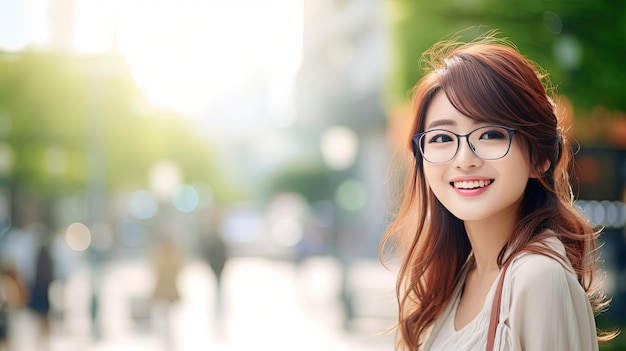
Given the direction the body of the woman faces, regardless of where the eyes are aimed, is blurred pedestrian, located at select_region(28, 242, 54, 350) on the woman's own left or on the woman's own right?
on the woman's own right

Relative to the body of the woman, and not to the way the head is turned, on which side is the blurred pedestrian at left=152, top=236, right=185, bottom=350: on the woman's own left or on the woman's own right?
on the woman's own right

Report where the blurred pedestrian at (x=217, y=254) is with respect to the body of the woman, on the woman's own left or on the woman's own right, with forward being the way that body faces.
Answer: on the woman's own right

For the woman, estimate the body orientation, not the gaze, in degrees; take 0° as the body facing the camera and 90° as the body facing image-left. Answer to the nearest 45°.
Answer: approximately 45°
